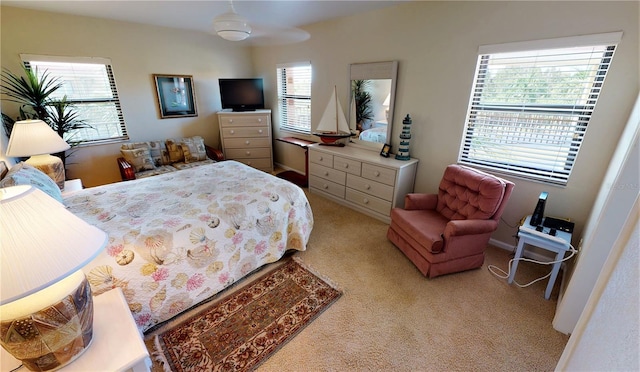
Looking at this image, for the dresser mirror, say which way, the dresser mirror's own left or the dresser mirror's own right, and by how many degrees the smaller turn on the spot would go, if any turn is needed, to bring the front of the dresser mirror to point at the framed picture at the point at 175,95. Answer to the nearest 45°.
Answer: approximately 45° to the dresser mirror's own right

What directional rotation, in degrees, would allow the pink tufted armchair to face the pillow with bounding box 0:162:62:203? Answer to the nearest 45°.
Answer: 0° — it already faces it

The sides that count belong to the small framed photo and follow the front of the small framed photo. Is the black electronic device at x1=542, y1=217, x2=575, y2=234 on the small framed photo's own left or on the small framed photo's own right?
on the small framed photo's own left

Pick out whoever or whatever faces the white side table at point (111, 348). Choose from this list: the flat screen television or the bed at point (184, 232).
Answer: the flat screen television

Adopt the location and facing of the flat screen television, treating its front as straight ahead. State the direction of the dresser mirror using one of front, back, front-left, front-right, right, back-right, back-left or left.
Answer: front-left

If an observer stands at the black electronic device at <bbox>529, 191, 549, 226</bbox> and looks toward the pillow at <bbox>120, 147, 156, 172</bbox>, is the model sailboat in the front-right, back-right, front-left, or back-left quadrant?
front-right

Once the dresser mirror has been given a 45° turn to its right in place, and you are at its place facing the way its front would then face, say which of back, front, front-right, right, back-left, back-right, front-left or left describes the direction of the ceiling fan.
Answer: front

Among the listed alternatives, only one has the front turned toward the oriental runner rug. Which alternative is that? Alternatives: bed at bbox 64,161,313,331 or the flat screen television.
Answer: the flat screen television

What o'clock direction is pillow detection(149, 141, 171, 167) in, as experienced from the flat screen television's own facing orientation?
The pillow is roughly at 2 o'clock from the flat screen television.

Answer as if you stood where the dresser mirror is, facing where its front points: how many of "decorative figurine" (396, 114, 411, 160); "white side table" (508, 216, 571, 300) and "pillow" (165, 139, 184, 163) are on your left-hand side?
2

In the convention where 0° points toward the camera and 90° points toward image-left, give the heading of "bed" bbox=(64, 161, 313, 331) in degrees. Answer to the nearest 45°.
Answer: approximately 225°

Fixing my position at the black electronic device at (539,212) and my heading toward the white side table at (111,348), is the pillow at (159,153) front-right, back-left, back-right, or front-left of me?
front-right

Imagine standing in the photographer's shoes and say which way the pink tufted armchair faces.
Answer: facing the viewer and to the left of the viewer

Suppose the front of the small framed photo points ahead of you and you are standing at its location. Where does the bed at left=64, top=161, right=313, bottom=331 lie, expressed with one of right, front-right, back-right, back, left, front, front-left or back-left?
front

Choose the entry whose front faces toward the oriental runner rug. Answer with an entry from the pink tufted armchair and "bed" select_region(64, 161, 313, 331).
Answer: the pink tufted armchair

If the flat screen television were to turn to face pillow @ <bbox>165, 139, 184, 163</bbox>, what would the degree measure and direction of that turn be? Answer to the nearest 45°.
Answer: approximately 45° to its right

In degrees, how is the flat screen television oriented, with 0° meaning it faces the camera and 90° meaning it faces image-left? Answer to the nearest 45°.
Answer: approximately 0°

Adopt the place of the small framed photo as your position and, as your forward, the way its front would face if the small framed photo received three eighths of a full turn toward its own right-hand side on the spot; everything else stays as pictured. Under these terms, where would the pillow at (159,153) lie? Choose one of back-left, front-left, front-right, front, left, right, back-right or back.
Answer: left
